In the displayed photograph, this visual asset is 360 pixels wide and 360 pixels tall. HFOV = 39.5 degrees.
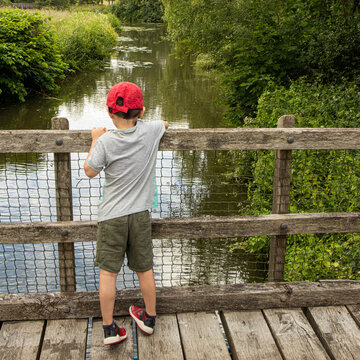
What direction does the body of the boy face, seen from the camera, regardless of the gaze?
away from the camera

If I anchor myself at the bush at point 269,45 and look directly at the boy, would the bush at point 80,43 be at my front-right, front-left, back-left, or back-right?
back-right

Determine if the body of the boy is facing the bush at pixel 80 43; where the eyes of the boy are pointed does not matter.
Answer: yes

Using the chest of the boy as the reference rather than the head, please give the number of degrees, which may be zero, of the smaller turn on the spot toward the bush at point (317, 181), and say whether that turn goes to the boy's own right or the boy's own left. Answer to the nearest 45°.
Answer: approximately 45° to the boy's own right

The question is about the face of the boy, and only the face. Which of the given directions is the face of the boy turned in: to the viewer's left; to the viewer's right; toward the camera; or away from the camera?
away from the camera

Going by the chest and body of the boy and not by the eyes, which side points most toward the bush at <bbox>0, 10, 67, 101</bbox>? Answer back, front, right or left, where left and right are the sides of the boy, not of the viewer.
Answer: front
